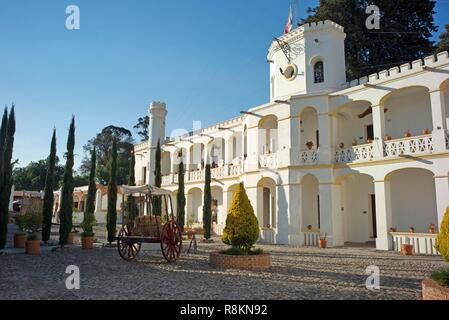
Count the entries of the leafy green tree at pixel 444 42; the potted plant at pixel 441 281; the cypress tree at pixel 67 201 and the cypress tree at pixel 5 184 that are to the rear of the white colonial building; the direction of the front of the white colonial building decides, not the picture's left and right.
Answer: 1

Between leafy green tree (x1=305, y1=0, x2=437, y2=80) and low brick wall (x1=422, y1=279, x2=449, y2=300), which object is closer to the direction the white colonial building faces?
the low brick wall

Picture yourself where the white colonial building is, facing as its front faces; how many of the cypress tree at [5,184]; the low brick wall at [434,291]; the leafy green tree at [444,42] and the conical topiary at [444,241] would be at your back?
1

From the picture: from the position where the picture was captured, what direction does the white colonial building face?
facing the viewer and to the left of the viewer

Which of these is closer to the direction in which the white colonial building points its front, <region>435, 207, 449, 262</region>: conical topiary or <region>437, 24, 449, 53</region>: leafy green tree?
the conical topiary

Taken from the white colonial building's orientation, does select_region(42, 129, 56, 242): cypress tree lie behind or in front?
in front

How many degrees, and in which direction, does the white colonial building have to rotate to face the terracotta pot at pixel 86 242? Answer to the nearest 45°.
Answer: approximately 45° to its right

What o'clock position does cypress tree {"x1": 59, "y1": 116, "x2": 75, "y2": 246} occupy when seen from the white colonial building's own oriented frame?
The cypress tree is roughly at 1 o'clock from the white colonial building.

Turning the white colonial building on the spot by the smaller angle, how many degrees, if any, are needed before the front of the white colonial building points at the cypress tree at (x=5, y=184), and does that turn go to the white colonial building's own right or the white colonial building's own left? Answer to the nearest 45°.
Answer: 0° — it already faces it

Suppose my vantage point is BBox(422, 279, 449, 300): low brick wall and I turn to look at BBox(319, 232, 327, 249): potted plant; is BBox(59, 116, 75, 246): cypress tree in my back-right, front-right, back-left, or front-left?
front-left

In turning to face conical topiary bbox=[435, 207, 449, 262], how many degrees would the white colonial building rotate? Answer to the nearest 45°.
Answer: approximately 45° to its left

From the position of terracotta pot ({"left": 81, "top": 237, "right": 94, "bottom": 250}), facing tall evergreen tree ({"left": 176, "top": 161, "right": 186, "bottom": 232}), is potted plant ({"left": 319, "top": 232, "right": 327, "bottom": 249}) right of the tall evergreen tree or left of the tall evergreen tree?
right

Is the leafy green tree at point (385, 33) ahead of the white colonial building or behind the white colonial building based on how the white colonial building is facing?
behind

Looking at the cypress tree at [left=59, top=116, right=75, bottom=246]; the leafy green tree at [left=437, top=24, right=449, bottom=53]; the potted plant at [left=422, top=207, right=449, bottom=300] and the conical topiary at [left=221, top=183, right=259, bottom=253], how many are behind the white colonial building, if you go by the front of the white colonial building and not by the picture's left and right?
1

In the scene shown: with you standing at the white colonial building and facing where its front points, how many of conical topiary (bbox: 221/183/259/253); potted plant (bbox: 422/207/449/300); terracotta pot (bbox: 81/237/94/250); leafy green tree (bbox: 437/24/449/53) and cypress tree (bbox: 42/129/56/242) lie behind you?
1

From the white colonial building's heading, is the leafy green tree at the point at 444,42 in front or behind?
behind
